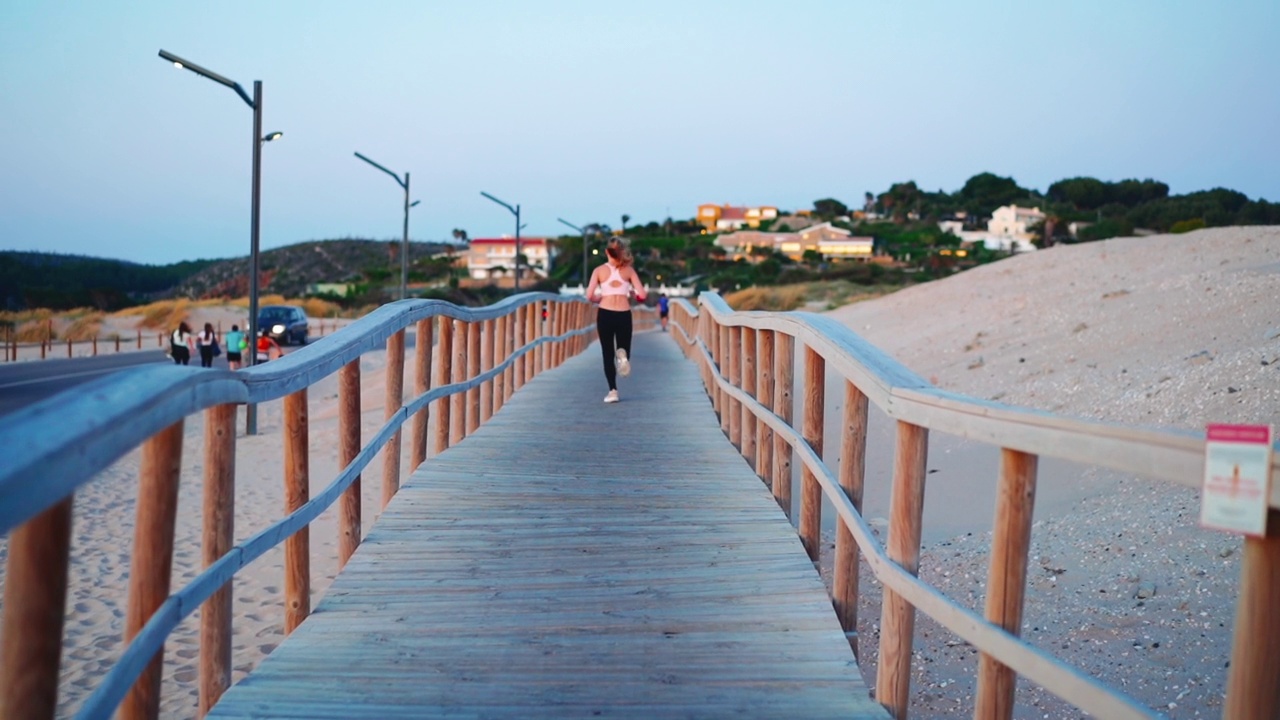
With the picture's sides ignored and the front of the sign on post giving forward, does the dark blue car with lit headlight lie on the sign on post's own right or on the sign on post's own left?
on the sign on post's own right

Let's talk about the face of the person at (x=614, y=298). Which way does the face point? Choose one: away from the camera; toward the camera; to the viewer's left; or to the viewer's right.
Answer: away from the camera

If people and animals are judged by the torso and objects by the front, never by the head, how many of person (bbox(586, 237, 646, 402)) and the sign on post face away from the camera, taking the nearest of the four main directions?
1

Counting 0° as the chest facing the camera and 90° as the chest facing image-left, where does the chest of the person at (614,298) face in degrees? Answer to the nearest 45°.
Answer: approximately 180°

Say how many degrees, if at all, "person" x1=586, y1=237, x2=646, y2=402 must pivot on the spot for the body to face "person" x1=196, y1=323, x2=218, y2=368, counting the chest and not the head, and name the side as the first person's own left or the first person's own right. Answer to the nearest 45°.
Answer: approximately 45° to the first person's own left

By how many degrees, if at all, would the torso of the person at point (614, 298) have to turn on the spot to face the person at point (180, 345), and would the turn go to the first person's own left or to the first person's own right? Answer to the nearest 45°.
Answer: approximately 45° to the first person's own left
